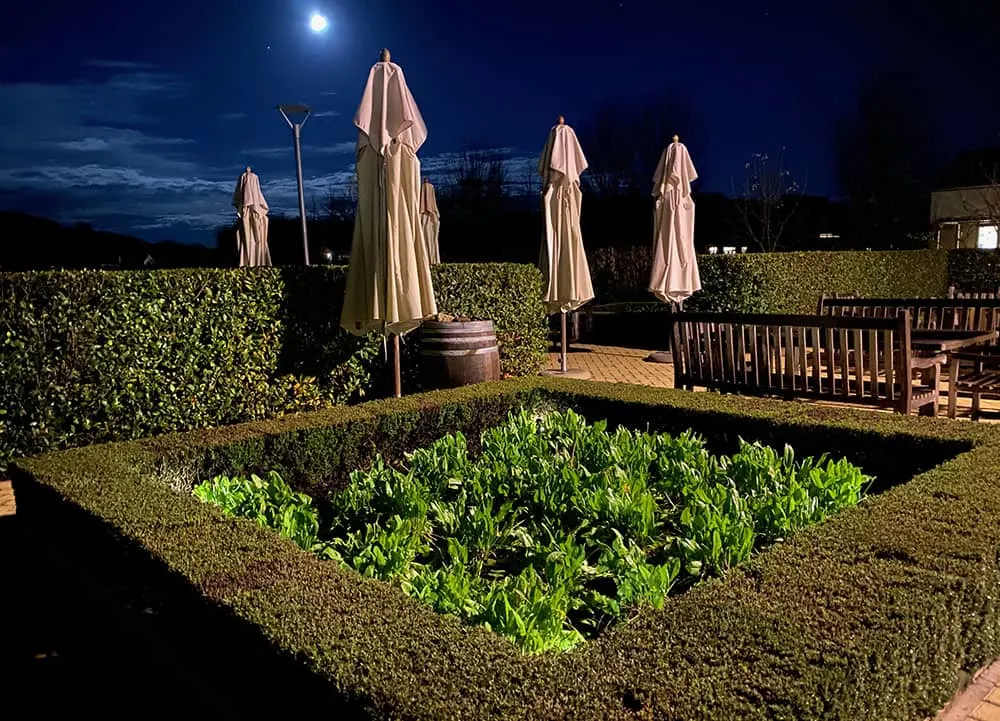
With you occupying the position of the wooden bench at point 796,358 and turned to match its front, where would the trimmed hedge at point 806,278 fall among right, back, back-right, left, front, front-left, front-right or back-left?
front-left

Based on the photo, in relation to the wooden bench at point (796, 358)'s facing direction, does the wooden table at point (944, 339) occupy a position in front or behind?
in front

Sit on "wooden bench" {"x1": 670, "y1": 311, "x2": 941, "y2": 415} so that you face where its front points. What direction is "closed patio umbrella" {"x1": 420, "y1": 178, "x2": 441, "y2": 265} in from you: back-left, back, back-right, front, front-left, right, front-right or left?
left

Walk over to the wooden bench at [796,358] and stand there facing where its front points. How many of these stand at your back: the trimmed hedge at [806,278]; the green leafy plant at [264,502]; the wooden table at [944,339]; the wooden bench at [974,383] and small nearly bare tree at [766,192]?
1

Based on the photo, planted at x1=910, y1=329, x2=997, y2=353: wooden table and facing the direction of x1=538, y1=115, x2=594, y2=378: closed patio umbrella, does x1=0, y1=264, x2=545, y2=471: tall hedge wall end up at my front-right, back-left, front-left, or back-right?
front-left

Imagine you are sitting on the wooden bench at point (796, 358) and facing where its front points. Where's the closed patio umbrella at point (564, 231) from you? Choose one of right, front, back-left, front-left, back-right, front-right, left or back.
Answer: left

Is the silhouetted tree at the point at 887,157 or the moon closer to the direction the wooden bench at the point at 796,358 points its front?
the silhouetted tree

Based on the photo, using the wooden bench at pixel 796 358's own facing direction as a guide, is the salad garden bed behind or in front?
behind

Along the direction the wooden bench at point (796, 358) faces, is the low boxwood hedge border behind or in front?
behind

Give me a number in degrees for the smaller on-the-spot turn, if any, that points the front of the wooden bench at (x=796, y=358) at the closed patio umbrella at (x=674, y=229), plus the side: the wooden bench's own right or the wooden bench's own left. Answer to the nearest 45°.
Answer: approximately 45° to the wooden bench's own left

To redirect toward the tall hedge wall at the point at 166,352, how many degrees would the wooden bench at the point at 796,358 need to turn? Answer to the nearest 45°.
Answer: approximately 135° to its left

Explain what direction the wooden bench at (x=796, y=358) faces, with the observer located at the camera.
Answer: facing away from the viewer and to the right of the viewer
